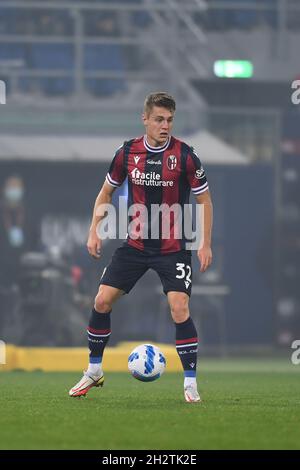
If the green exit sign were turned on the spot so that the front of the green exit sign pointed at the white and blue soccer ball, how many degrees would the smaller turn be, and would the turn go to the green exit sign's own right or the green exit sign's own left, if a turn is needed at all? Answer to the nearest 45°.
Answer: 0° — it already faces it

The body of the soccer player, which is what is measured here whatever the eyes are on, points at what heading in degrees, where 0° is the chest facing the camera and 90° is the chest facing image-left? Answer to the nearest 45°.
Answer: approximately 0°

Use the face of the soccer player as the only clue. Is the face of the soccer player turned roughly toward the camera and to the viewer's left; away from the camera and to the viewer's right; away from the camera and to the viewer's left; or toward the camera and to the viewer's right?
toward the camera and to the viewer's right

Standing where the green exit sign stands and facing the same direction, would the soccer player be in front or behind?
in front

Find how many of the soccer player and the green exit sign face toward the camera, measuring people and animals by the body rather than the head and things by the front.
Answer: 2

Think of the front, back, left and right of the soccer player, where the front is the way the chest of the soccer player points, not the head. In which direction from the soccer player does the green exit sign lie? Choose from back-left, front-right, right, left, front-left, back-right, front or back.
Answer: back
